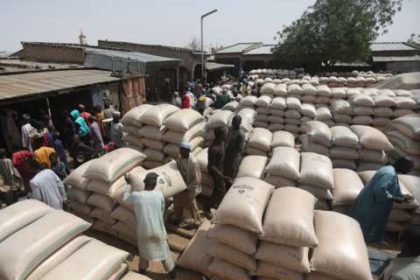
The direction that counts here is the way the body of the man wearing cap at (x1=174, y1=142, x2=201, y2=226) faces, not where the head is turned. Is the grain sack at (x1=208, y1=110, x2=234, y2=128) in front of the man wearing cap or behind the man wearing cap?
behind

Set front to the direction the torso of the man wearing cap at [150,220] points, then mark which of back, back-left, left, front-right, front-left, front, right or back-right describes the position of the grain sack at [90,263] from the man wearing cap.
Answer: back-left

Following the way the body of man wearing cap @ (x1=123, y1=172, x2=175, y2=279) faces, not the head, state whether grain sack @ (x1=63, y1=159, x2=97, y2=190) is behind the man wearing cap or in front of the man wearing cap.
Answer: in front

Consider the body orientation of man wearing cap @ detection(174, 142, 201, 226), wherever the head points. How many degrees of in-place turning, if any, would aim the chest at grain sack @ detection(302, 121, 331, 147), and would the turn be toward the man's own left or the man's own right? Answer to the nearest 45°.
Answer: approximately 180°

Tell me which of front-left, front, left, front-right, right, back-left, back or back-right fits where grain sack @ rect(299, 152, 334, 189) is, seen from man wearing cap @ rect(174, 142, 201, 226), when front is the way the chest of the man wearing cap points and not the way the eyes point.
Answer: back-left

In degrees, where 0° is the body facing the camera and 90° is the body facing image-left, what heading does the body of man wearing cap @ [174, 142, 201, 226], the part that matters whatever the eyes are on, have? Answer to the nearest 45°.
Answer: approximately 45°

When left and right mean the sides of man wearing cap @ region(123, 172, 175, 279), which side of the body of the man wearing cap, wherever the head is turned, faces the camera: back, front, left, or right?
back
